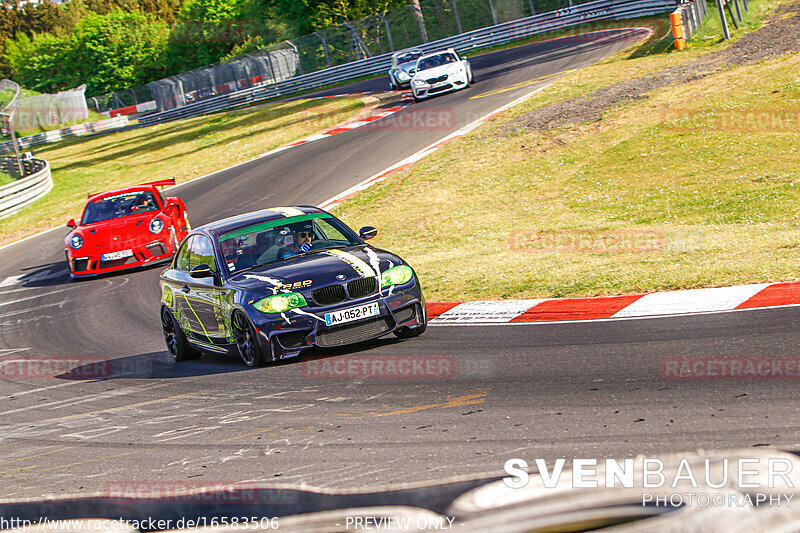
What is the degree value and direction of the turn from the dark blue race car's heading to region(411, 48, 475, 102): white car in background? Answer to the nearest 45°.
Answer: approximately 135° to its left

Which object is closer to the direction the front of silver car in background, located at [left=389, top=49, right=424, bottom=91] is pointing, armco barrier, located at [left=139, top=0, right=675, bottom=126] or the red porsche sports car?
the red porsche sports car

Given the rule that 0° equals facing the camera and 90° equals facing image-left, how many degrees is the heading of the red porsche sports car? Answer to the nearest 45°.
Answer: approximately 0°

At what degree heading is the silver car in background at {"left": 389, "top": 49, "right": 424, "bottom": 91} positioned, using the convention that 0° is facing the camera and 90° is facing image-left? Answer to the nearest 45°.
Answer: approximately 45°

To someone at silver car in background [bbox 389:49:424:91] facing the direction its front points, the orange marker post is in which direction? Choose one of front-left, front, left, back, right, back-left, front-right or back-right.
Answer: left

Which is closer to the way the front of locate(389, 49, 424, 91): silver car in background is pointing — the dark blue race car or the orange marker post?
the dark blue race car

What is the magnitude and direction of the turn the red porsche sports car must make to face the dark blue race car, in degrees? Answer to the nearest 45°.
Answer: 0° — it already faces it

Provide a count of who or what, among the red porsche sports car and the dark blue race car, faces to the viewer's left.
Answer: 0

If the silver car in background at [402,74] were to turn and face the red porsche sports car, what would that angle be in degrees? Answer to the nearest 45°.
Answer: approximately 45° to its left

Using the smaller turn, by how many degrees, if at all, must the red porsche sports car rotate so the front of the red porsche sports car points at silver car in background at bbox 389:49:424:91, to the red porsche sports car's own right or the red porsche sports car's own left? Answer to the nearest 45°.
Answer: approximately 135° to the red porsche sports car's own left
